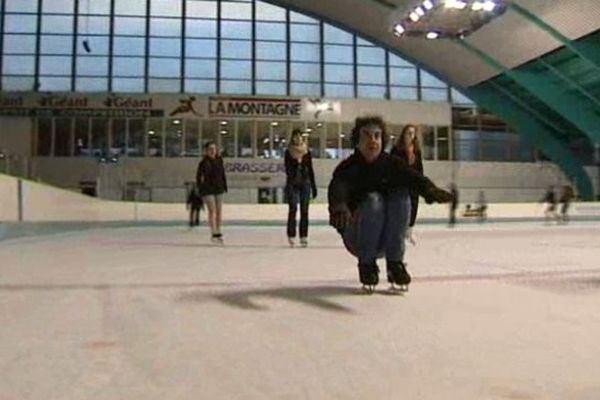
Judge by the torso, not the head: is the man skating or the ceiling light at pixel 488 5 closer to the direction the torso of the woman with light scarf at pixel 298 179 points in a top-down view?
the man skating

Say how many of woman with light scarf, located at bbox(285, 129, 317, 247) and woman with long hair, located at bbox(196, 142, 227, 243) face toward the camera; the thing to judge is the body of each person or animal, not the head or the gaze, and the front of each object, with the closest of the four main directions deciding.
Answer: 2

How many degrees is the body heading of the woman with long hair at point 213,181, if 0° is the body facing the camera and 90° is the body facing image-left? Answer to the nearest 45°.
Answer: approximately 0°
